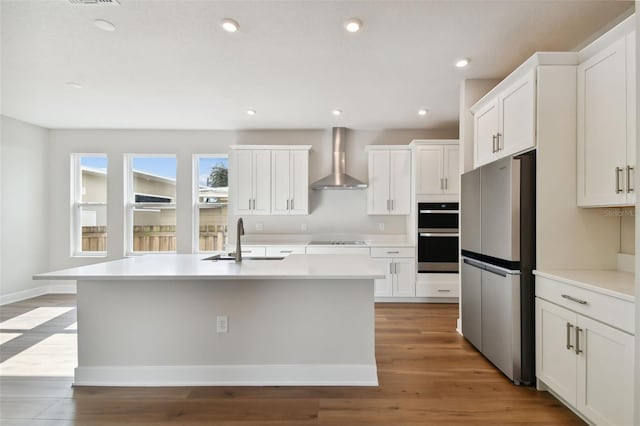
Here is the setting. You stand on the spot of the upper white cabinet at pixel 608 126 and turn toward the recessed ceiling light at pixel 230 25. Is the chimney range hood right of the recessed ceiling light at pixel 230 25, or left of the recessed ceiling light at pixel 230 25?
right

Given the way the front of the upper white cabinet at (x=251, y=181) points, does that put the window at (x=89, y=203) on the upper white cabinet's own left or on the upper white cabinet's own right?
on the upper white cabinet's own right

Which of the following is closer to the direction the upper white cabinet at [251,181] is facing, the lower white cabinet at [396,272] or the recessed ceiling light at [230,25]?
the recessed ceiling light

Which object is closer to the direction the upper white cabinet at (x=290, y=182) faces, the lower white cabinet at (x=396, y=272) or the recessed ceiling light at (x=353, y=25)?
the recessed ceiling light

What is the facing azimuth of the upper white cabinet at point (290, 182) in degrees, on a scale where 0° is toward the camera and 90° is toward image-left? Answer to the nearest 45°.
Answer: approximately 0°

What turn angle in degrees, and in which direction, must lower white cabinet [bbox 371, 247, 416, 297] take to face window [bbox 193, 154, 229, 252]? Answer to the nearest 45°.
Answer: approximately 90° to its right
